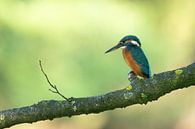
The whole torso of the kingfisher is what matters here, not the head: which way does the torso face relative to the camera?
to the viewer's left
